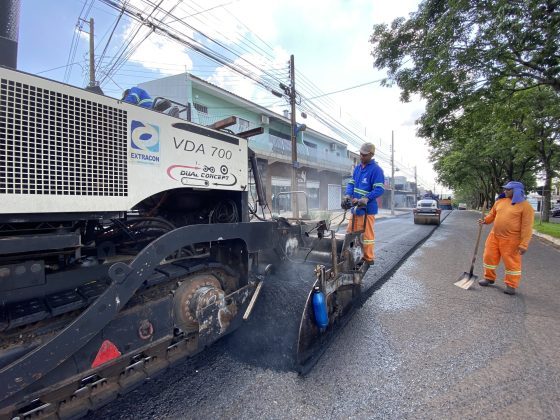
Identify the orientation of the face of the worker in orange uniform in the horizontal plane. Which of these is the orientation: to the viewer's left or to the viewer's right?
to the viewer's left

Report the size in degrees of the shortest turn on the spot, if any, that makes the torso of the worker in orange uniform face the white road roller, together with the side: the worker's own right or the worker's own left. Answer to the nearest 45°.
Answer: approximately 135° to the worker's own right

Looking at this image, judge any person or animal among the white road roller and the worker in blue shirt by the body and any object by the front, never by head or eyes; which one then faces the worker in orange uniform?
the white road roller

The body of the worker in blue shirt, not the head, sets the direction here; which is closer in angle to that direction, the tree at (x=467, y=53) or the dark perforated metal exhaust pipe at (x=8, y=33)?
the dark perforated metal exhaust pipe

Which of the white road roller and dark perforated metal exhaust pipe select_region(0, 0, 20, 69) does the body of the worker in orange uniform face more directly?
the dark perforated metal exhaust pipe

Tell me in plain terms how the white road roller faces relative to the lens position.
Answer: facing the viewer

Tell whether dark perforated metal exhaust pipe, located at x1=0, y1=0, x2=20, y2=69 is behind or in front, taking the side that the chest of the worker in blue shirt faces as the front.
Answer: in front

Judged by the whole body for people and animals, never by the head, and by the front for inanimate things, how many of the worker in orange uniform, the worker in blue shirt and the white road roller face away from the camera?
0

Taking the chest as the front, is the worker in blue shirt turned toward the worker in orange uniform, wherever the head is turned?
no

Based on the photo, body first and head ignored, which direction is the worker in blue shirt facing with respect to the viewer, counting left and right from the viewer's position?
facing the viewer and to the left of the viewer

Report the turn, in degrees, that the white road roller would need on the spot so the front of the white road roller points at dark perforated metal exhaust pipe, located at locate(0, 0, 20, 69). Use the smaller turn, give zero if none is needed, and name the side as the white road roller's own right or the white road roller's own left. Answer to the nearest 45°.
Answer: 0° — it already faces it

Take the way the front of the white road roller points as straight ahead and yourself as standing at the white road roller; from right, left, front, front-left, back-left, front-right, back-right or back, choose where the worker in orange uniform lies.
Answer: front

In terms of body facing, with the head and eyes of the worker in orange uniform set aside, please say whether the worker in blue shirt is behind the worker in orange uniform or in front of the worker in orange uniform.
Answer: in front
